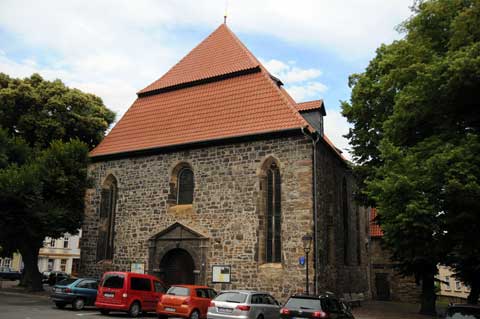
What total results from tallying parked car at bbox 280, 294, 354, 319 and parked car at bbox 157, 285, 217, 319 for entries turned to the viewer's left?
0

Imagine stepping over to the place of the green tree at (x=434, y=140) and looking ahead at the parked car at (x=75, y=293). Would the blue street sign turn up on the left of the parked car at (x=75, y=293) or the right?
right

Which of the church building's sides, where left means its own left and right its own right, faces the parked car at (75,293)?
front

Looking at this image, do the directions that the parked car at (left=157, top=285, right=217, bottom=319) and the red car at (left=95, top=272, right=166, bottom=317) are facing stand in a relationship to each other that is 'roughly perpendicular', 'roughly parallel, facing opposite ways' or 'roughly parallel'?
roughly parallel

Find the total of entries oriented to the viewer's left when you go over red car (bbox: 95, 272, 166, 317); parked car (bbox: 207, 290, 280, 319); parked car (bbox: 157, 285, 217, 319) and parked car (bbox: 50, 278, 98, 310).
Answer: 0

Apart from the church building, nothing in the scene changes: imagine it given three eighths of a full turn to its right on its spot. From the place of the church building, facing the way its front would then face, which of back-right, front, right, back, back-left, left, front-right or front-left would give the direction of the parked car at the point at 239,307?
back
